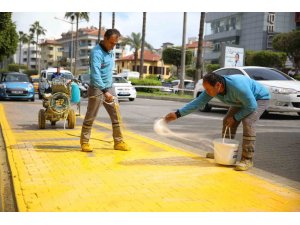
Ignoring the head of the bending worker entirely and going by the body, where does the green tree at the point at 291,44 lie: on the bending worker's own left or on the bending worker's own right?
on the bending worker's own right

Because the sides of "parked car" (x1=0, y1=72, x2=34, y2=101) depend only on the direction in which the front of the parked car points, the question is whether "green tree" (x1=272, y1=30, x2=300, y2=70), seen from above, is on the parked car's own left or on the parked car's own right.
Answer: on the parked car's own left

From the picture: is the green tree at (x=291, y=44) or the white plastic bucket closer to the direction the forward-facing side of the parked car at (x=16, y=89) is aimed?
the white plastic bucket

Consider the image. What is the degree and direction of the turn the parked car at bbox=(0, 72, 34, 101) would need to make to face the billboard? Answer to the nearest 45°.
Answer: approximately 90° to its left

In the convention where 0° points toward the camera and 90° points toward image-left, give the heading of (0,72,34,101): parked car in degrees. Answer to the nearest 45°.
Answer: approximately 0°

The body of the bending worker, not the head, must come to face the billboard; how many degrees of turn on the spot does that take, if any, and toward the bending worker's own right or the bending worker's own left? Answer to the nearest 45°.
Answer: approximately 90° to the bending worker's own right

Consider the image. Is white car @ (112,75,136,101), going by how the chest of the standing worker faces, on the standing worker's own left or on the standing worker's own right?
on the standing worker's own left

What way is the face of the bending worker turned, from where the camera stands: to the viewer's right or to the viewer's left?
to the viewer's left

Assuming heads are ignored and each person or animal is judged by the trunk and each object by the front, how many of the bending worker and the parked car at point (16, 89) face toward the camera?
1

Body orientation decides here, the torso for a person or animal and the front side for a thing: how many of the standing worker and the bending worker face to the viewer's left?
1

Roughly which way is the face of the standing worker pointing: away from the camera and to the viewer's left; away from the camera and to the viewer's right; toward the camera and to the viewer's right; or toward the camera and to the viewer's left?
toward the camera and to the viewer's right

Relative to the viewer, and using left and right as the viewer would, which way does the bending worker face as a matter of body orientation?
facing to the left of the viewer
